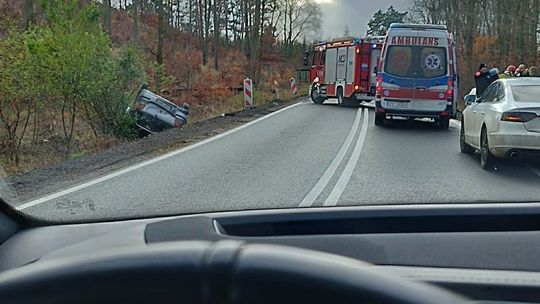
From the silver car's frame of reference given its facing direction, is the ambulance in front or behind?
in front

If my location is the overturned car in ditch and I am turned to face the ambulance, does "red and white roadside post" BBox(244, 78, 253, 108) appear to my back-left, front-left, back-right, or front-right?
front-left

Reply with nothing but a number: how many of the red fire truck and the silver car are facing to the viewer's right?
0

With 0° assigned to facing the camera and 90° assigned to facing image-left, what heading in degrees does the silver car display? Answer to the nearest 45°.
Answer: approximately 135°

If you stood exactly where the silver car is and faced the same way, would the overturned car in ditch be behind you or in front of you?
in front

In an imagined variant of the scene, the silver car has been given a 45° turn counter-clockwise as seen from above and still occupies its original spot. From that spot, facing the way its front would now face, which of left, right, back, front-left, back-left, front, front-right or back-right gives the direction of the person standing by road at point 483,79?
right
